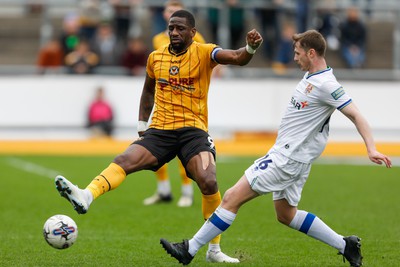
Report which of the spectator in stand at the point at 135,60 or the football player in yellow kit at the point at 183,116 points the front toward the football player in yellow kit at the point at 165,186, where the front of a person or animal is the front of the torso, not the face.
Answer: the spectator in stand

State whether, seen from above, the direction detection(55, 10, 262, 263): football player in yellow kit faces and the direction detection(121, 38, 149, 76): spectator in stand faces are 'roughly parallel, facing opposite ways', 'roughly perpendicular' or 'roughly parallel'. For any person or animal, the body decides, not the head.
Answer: roughly parallel

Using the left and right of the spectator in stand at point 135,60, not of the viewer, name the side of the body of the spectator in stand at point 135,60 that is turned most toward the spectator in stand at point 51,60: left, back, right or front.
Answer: right

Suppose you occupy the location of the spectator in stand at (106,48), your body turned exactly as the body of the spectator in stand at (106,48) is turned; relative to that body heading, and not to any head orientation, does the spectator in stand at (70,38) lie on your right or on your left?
on your right

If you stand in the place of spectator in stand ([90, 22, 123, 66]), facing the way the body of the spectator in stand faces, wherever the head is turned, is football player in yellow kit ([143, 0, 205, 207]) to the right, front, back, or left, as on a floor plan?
front

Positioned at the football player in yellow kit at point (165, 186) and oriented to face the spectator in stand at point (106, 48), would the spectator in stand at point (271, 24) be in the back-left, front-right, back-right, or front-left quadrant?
front-right

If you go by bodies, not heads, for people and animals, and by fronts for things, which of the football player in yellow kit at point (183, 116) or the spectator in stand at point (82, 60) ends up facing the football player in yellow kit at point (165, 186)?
the spectator in stand

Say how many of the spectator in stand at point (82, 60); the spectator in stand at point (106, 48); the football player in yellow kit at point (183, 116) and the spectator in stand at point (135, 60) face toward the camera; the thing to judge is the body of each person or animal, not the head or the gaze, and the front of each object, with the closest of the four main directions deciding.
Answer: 4

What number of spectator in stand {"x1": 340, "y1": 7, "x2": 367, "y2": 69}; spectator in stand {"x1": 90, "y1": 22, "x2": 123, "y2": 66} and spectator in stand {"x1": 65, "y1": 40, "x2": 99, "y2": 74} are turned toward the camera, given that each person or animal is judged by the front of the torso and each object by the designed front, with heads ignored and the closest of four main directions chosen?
3

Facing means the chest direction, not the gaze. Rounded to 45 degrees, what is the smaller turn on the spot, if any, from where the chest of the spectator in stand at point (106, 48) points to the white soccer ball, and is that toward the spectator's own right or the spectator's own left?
0° — they already face it

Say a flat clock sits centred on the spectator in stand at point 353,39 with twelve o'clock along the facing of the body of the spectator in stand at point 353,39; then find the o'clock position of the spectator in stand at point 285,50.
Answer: the spectator in stand at point 285,50 is roughly at 2 o'clock from the spectator in stand at point 353,39.

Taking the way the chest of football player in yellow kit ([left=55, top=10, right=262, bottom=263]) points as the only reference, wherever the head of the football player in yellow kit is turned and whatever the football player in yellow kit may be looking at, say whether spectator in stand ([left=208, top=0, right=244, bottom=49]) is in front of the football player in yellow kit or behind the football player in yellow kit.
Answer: behind

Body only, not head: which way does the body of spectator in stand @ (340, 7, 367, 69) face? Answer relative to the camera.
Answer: toward the camera

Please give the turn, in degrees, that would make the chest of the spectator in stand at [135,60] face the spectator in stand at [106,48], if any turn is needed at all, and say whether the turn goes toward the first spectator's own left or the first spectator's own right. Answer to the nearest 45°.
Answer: approximately 135° to the first spectator's own right

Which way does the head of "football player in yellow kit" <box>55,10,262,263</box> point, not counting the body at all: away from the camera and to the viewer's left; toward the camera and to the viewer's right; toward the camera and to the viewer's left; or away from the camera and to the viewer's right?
toward the camera and to the viewer's left

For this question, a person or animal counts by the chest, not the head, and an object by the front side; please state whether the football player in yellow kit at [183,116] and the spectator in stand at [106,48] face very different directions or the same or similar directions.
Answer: same or similar directions

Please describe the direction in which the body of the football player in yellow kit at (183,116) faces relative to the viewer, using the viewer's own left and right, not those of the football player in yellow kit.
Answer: facing the viewer
